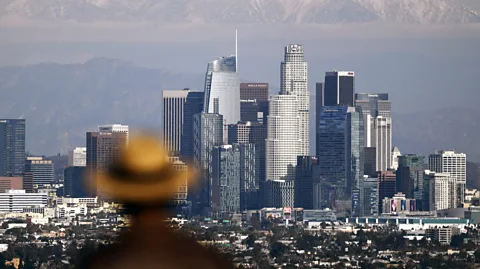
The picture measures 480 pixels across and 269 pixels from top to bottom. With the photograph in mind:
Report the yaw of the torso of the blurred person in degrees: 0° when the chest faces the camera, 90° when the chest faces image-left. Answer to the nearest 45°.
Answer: approximately 180°
